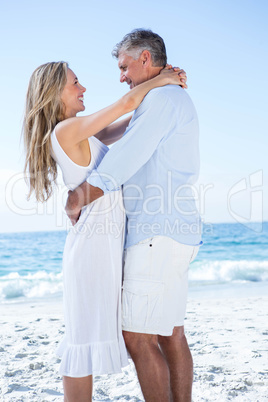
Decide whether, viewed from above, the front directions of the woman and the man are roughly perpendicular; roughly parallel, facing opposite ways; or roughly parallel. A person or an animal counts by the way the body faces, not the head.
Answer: roughly parallel, facing opposite ways

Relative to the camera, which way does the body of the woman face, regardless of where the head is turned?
to the viewer's right

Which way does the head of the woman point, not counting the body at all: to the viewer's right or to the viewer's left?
to the viewer's right

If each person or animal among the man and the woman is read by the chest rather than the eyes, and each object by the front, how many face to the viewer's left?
1

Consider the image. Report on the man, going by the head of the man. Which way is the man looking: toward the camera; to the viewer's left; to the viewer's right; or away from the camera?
to the viewer's left

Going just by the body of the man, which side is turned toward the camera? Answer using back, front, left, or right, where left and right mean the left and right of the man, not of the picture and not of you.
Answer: left
